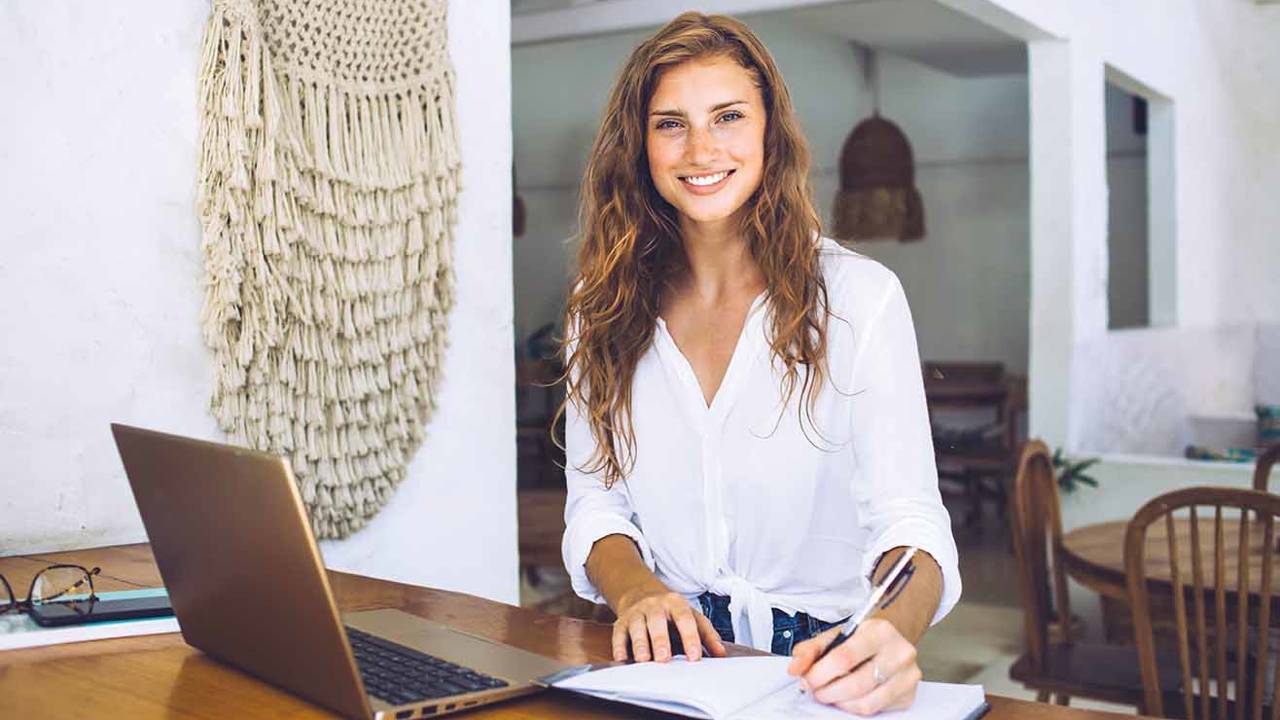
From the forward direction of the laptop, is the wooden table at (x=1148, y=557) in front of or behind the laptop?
in front

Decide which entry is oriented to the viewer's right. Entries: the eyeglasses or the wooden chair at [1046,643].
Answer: the wooden chair

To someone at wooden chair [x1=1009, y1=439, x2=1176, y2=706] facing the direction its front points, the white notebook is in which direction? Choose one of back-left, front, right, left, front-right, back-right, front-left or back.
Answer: right

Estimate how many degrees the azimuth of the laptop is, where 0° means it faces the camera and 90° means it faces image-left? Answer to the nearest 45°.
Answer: approximately 225°

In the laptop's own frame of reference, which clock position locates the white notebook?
The white notebook is roughly at 2 o'clock from the laptop.

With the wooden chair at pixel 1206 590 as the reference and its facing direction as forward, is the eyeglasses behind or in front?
behind

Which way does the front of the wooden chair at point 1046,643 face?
to the viewer's right

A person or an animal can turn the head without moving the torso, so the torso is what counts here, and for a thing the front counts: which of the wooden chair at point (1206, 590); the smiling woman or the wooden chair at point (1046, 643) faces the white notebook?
the smiling woman

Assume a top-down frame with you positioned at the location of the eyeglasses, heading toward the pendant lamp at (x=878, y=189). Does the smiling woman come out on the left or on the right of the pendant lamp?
right

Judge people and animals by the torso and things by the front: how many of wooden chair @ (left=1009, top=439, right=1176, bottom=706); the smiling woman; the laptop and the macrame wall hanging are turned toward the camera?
2

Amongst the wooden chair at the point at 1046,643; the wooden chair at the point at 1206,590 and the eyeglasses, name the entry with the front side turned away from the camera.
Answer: the wooden chair at the point at 1206,590

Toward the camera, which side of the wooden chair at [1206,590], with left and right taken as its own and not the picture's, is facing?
back

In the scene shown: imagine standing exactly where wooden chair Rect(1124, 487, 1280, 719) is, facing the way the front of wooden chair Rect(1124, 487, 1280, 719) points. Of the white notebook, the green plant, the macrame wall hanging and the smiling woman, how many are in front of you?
1

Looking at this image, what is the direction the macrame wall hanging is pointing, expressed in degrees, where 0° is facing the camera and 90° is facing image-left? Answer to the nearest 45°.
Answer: approximately 0°

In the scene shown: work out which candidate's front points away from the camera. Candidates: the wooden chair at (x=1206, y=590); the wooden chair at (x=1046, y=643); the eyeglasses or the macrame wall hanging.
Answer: the wooden chair at (x=1206, y=590)
